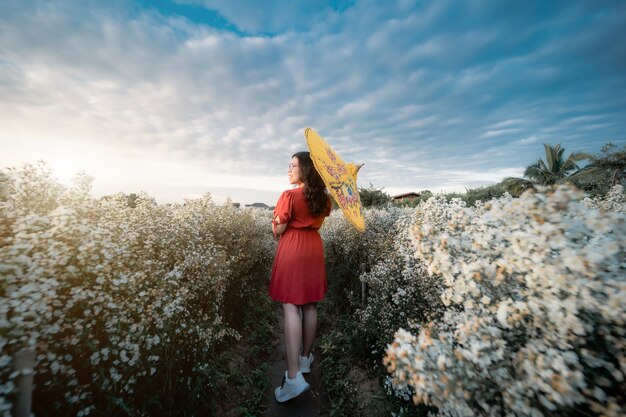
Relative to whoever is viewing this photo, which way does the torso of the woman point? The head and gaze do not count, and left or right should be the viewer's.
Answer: facing away from the viewer and to the left of the viewer

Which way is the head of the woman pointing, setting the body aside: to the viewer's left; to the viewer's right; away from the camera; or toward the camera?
to the viewer's left

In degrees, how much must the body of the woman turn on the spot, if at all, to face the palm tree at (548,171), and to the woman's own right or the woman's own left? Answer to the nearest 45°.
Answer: approximately 90° to the woman's own right
